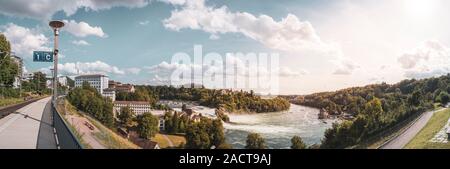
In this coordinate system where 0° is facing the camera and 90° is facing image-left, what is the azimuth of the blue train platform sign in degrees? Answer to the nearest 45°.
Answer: approximately 0°

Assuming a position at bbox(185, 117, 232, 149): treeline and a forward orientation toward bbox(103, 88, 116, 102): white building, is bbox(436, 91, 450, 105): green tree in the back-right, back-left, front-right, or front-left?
back-right

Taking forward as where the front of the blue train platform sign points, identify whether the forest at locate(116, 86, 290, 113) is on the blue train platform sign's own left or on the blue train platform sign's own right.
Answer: on the blue train platform sign's own left
